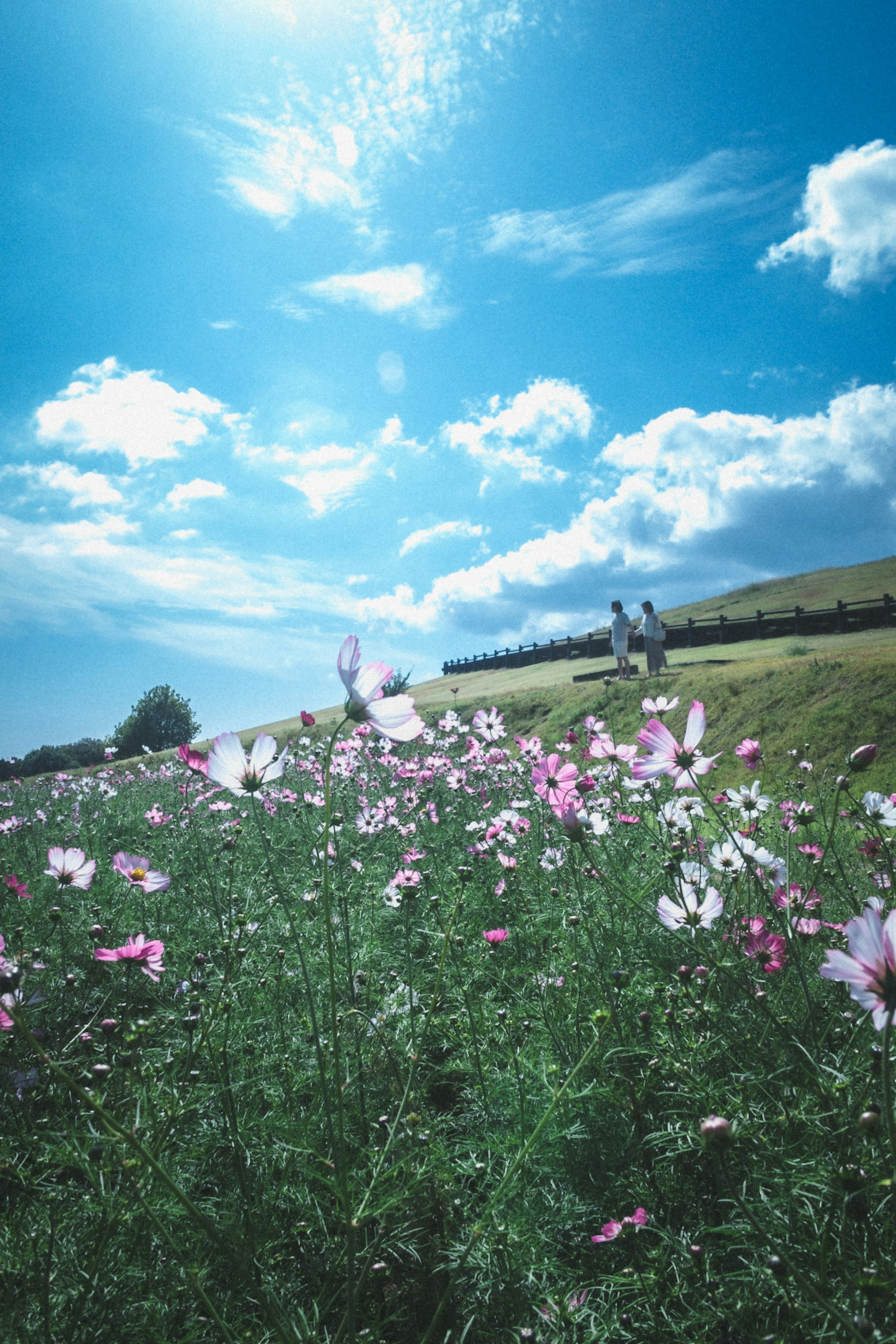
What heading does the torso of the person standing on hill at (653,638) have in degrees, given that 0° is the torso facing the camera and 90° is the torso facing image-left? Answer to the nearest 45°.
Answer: approximately 45°

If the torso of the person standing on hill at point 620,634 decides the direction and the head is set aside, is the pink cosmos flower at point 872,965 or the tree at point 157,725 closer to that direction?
the pink cosmos flower

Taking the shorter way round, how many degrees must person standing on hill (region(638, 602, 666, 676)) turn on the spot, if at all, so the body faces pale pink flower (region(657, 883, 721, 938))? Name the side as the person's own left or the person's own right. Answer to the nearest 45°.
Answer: approximately 45° to the person's own left

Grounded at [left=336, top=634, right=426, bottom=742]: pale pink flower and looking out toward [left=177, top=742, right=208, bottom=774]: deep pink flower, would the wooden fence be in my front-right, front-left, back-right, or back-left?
front-right
